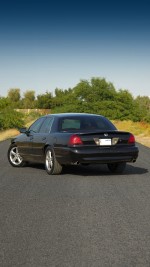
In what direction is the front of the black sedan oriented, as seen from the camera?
facing away from the viewer and to the left of the viewer
